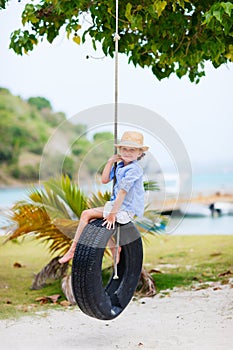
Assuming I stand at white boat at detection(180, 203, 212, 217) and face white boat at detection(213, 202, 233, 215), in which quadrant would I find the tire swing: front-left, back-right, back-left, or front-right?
back-right

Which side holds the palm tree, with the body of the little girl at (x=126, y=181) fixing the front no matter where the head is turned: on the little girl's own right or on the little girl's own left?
on the little girl's own right
